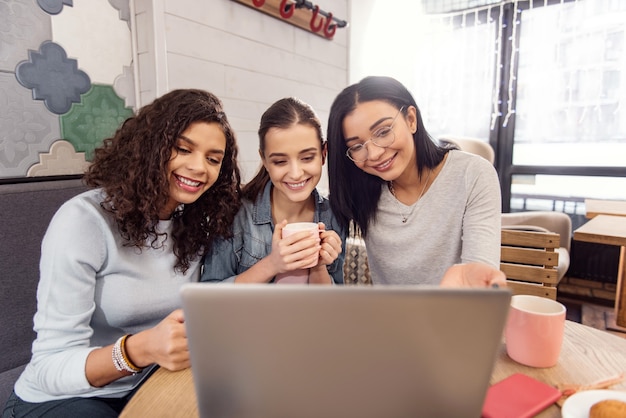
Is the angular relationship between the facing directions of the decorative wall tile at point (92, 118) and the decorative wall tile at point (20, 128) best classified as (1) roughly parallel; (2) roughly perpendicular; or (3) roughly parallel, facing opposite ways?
roughly parallel

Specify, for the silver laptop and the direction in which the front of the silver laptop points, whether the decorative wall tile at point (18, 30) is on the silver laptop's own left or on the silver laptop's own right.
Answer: on the silver laptop's own left

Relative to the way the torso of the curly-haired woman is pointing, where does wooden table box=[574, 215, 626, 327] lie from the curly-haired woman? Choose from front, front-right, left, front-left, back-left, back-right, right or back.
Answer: front-left

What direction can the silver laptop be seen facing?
away from the camera

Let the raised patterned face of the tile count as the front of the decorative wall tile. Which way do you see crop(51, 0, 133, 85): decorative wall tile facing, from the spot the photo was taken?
facing the viewer

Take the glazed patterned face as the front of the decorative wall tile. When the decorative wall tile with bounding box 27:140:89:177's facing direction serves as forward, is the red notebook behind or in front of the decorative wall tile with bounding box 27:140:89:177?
in front

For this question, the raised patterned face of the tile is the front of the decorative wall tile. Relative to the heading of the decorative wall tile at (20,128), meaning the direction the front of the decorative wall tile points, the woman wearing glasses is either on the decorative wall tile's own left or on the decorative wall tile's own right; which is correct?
on the decorative wall tile's own left

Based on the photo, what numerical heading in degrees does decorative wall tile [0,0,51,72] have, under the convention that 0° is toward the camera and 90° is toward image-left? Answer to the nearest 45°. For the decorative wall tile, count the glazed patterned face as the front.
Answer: approximately 0°

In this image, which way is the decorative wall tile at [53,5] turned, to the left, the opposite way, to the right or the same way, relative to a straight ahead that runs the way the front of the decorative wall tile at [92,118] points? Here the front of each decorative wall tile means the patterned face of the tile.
the same way

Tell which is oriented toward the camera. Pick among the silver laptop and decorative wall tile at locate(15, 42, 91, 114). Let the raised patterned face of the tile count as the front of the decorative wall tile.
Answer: the decorative wall tile

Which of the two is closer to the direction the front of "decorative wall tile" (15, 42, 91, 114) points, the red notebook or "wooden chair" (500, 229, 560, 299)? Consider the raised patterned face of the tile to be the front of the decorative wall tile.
the red notebook

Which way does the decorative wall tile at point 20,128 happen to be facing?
toward the camera

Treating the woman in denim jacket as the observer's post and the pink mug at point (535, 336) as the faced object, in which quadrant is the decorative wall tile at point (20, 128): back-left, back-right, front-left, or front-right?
back-right

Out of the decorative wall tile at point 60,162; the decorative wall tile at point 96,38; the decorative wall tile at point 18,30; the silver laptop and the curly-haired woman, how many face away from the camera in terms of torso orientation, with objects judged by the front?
1

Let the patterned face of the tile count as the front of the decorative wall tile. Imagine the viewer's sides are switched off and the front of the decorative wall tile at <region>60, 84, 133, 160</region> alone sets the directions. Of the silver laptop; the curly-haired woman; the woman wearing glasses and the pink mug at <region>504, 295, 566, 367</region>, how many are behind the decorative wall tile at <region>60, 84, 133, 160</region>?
0
